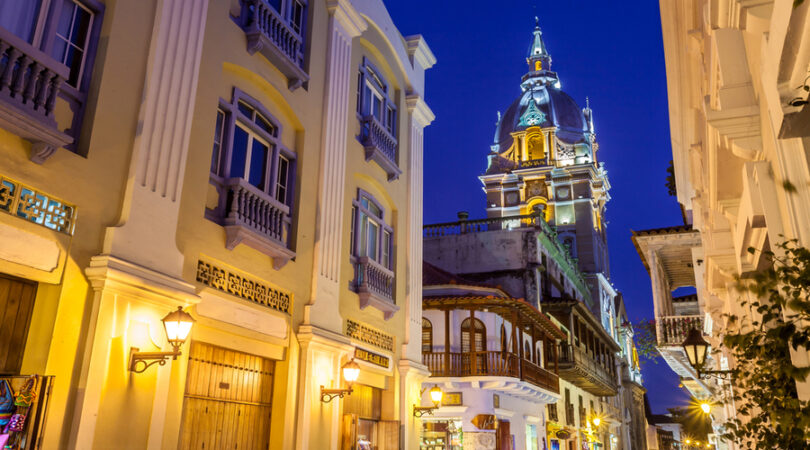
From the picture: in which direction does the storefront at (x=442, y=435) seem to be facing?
toward the camera

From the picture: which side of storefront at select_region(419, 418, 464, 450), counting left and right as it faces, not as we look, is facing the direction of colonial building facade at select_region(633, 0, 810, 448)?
front

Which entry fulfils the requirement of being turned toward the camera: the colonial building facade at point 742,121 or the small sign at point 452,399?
the small sign

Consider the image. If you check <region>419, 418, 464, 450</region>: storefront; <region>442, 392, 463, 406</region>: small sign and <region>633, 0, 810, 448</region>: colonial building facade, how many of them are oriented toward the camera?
2

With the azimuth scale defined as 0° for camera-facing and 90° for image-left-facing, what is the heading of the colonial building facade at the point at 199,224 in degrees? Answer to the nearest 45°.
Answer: approximately 315°

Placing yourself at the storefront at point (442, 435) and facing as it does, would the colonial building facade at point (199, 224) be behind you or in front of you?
in front

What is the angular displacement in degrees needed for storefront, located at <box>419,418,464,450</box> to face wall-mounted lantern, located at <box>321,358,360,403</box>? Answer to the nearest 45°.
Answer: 0° — it already faces it

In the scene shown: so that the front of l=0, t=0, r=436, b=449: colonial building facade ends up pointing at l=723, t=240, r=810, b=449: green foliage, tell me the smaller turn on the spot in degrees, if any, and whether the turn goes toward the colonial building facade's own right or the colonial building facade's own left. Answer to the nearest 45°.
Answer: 0° — it already faces it

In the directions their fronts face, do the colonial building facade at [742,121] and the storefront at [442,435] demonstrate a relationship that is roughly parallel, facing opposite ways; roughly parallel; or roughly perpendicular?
roughly perpendicular

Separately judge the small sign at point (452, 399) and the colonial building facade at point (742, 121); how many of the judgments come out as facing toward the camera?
1

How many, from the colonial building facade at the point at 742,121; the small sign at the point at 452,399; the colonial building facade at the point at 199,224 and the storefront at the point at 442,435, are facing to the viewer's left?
1

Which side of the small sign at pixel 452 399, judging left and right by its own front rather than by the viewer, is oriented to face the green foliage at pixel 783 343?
front

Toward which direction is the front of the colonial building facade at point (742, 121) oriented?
to the viewer's left

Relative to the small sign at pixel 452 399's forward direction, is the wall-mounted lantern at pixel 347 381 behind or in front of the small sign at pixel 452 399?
in front

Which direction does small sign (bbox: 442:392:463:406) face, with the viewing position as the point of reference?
facing the viewer
